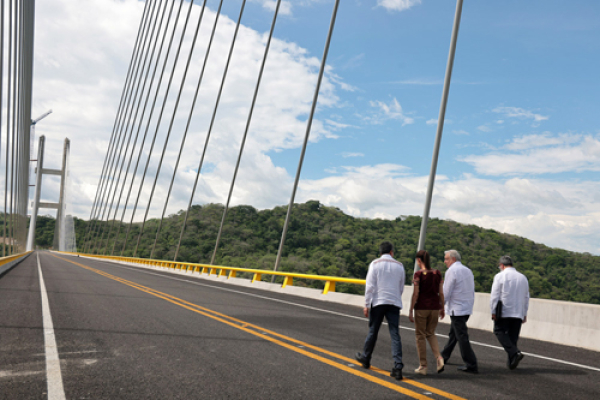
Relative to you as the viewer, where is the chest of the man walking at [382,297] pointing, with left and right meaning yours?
facing away from the viewer and to the left of the viewer

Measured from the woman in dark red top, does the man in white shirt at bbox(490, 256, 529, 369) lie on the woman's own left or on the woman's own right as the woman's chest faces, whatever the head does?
on the woman's own right

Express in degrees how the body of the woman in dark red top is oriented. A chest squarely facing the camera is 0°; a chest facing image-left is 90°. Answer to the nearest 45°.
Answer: approximately 135°

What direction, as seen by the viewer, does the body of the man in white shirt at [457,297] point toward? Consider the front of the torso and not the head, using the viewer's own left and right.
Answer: facing away from the viewer and to the left of the viewer

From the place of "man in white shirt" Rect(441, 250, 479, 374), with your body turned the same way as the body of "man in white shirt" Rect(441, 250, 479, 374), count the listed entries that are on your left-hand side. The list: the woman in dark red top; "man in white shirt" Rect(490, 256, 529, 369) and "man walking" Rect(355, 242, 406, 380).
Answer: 2

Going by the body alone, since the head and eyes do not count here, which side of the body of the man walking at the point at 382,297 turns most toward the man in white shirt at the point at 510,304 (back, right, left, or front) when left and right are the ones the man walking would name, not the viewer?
right

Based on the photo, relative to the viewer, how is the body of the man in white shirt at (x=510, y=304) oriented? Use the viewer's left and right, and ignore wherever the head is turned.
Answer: facing away from the viewer and to the left of the viewer

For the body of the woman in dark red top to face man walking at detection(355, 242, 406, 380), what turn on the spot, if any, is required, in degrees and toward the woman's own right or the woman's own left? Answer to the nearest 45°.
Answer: approximately 90° to the woman's own left

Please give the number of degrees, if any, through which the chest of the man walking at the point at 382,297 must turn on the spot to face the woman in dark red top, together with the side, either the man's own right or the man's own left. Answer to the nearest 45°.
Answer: approximately 90° to the man's own right

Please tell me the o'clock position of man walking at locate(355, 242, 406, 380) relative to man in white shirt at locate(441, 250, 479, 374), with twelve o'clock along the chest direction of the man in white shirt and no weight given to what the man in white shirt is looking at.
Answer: The man walking is roughly at 9 o'clock from the man in white shirt.

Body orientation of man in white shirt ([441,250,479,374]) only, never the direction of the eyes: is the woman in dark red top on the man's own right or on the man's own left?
on the man's own left
